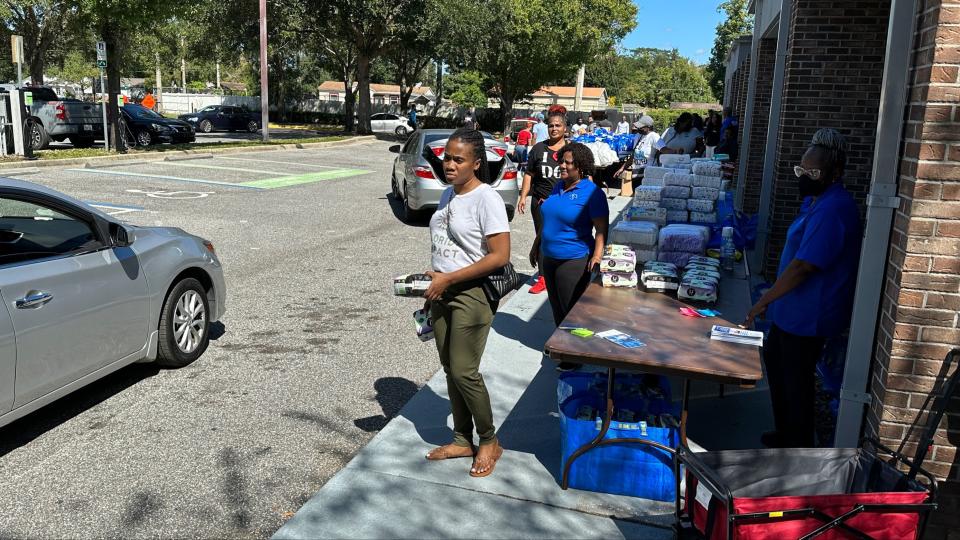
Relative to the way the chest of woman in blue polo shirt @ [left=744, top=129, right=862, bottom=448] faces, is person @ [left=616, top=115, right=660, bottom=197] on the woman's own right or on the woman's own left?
on the woman's own right

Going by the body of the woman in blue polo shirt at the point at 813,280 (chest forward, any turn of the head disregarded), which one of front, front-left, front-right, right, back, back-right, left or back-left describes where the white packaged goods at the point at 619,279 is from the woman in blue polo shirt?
front-right

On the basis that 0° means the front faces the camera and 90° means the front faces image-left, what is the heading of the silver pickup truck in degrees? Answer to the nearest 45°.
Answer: approximately 135°

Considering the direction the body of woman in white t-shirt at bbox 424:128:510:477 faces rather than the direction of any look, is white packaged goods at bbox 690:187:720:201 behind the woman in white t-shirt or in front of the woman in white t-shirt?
behind

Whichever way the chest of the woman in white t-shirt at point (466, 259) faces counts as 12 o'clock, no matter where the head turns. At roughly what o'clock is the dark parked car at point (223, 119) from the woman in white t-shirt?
The dark parked car is roughly at 4 o'clock from the woman in white t-shirt.

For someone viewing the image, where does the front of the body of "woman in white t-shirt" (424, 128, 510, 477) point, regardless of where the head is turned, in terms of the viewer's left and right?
facing the viewer and to the left of the viewer

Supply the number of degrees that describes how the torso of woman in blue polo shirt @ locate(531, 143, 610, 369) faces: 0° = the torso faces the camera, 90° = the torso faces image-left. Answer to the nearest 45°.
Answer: approximately 45°

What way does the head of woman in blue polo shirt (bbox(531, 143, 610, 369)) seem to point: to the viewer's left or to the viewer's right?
to the viewer's left

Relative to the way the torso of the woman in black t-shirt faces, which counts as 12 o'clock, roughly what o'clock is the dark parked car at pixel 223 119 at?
The dark parked car is roughly at 5 o'clock from the woman in black t-shirt.

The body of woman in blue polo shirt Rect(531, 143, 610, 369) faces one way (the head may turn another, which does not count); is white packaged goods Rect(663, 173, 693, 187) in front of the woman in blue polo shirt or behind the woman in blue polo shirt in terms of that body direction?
behind

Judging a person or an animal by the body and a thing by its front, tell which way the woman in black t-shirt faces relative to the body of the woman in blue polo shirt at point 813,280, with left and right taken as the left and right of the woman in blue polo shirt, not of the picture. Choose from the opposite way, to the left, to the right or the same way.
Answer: to the left

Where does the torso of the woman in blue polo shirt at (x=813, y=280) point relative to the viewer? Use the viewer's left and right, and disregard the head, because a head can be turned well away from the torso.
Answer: facing to the left of the viewer

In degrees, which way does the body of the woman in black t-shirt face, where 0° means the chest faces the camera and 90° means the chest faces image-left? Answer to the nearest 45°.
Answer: approximately 0°

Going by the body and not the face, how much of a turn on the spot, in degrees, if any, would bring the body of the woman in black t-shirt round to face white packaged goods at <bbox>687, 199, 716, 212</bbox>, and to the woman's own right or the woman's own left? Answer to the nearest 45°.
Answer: approximately 45° to the woman's own left
